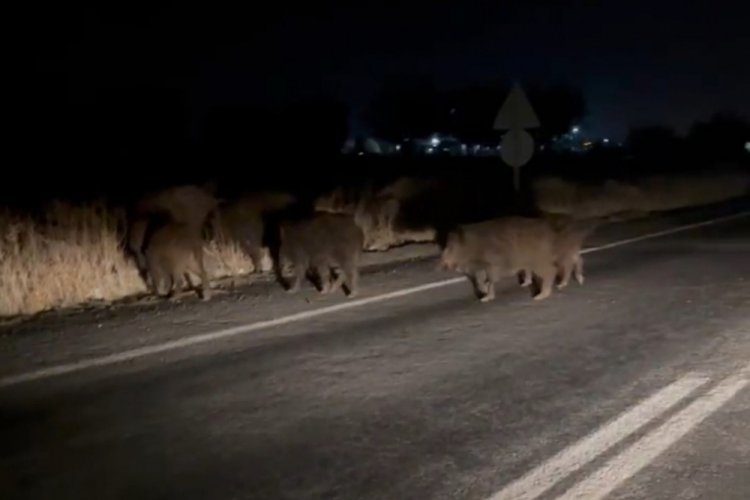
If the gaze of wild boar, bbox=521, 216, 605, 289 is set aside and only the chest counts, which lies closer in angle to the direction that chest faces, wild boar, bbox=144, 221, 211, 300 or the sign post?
the wild boar

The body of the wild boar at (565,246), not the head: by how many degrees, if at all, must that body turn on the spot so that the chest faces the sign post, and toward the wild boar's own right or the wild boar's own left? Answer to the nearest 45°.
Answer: approximately 90° to the wild boar's own right

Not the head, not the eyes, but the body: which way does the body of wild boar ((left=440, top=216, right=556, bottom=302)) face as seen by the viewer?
to the viewer's left

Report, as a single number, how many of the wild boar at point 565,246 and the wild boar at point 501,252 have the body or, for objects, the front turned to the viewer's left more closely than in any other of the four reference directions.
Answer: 2

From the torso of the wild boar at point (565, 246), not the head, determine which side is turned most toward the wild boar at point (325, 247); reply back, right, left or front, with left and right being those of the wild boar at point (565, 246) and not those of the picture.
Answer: front

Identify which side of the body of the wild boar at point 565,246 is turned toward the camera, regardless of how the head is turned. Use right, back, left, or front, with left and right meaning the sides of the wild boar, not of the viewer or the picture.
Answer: left

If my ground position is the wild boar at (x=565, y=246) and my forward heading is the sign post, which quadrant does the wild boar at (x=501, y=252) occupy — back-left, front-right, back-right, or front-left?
back-left

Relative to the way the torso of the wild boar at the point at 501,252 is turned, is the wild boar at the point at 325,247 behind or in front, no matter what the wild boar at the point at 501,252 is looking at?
in front

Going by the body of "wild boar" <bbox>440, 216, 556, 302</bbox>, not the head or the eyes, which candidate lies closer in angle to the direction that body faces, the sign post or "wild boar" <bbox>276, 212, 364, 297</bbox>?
the wild boar

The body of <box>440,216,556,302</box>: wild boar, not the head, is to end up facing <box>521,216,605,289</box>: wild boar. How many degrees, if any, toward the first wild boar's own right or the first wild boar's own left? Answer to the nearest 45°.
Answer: approximately 135° to the first wild boar's own right

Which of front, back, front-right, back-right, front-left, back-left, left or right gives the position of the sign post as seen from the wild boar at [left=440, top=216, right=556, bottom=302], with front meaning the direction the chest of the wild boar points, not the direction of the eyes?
right
